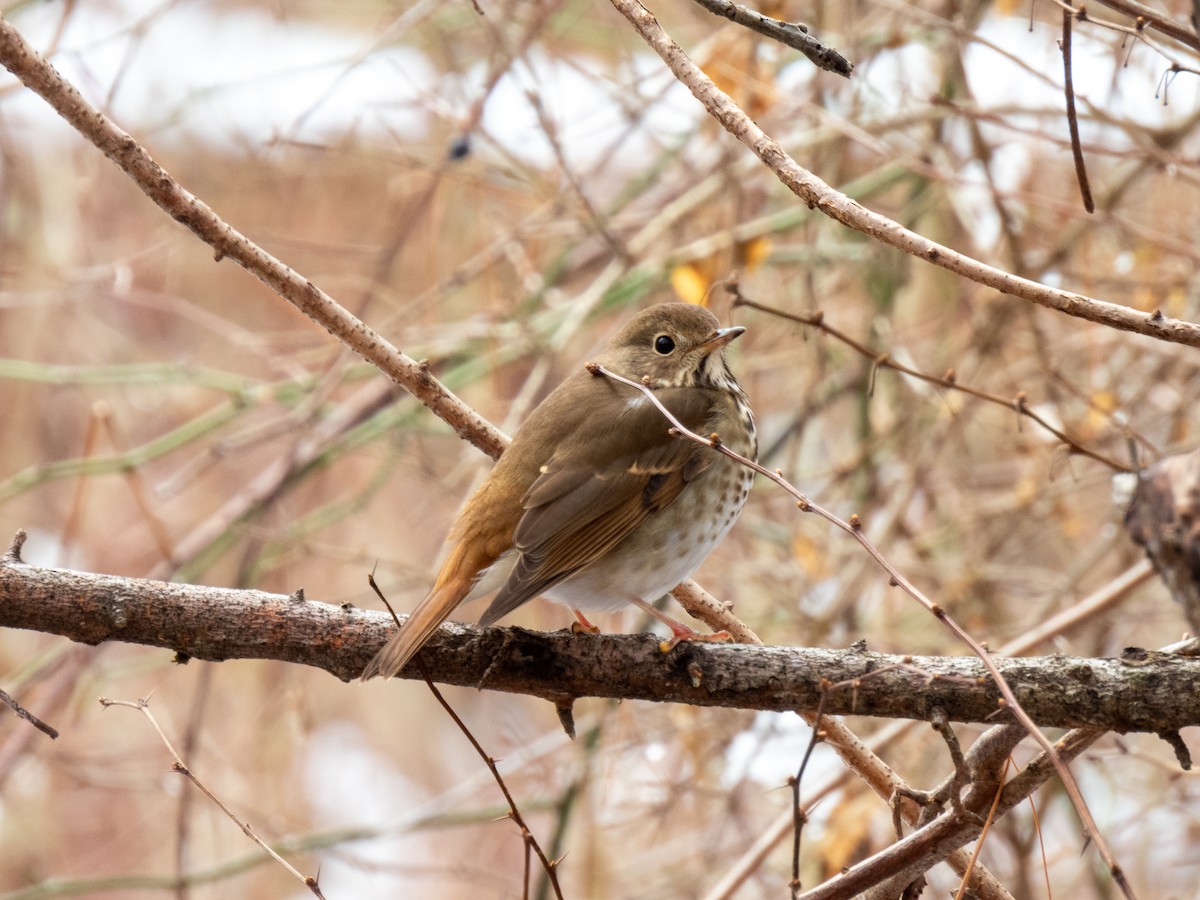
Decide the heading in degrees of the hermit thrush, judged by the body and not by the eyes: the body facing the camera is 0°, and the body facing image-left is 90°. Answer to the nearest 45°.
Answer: approximately 270°
